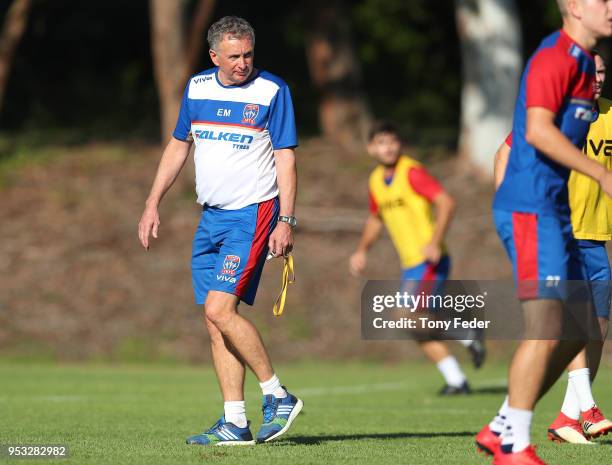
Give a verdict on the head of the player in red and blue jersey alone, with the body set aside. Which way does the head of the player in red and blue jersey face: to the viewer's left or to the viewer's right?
to the viewer's right

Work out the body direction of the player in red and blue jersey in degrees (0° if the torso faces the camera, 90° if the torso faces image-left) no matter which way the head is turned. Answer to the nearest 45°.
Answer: approximately 270°

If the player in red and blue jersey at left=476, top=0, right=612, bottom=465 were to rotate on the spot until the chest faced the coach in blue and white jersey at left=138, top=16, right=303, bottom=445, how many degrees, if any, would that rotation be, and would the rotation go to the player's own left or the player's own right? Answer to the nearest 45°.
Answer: approximately 135° to the player's own left

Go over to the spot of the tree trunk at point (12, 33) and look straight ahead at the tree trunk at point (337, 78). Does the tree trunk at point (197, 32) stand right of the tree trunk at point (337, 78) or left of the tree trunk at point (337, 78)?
right

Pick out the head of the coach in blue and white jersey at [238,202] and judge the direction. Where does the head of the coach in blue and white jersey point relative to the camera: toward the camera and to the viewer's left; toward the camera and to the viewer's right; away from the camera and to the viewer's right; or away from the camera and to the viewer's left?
toward the camera and to the viewer's right

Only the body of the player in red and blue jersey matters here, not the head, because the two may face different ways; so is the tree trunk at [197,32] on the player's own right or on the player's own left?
on the player's own left
